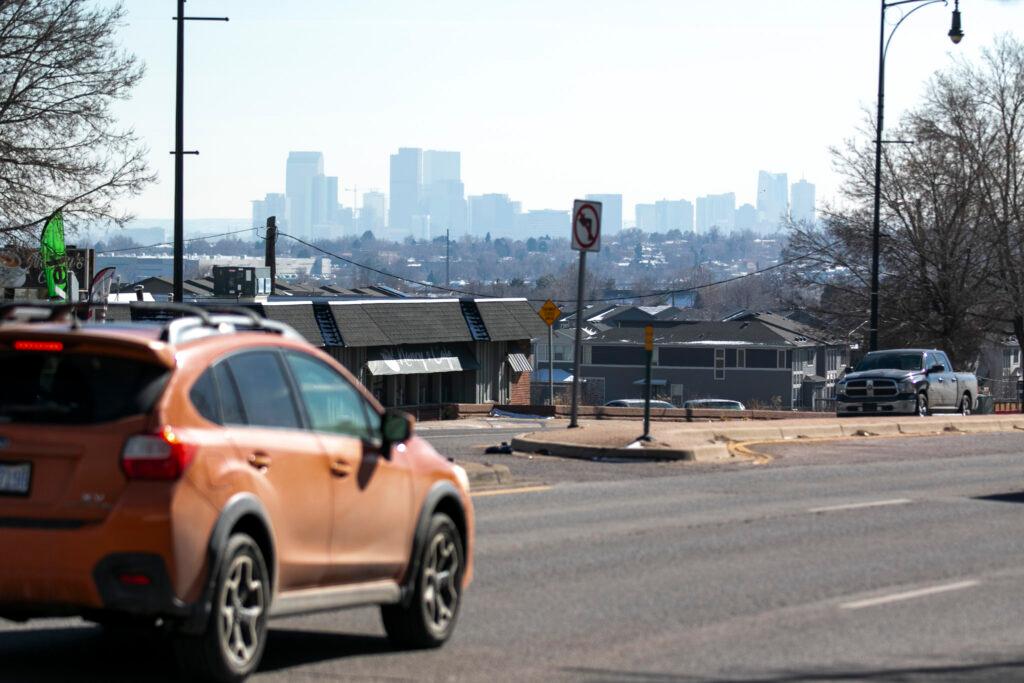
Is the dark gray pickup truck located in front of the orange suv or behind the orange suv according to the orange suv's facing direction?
in front

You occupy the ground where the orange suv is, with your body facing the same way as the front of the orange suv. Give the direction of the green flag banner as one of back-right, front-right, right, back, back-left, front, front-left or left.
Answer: front-left

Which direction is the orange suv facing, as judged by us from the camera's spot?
facing away from the viewer and to the right of the viewer

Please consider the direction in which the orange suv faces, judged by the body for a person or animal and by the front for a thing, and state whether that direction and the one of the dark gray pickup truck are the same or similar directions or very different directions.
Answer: very different directions

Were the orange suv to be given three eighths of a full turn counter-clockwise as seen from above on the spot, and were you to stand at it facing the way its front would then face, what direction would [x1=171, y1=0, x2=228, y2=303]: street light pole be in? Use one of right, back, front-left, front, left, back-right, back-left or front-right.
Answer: right

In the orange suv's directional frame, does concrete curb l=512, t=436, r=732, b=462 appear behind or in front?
in front

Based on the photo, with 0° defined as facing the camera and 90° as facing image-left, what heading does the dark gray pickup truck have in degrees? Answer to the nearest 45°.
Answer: approximately 45°

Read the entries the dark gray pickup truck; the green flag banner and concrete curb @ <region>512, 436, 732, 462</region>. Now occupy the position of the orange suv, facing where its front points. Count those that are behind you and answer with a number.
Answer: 0

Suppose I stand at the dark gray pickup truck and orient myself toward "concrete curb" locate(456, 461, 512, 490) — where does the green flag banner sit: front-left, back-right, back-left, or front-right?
front-right

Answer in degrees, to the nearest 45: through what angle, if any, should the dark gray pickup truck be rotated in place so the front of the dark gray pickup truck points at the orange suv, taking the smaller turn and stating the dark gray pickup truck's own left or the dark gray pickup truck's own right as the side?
approximately 45° to the dark gray pickup truck's own left

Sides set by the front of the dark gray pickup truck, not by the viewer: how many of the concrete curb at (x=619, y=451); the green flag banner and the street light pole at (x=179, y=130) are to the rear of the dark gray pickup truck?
0
